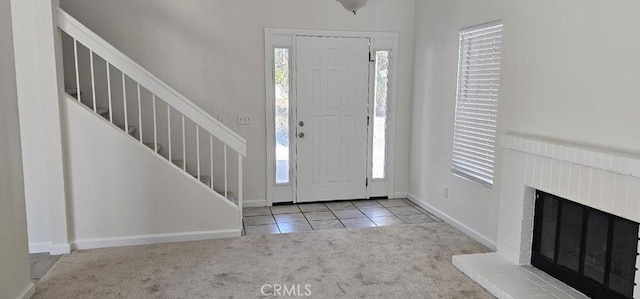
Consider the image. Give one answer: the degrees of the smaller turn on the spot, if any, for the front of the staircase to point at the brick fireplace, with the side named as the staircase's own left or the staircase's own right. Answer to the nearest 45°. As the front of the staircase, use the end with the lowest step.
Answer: approximately 45° to the staircase's own right

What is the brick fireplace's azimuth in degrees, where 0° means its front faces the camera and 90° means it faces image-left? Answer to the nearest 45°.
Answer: approximately 45°

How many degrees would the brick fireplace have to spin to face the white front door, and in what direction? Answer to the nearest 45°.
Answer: approximately 90° to its right

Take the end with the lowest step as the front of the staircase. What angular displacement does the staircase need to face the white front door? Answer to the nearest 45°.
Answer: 0° — it already faces it

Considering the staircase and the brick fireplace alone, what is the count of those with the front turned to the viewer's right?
1

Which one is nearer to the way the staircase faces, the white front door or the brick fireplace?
the white front door

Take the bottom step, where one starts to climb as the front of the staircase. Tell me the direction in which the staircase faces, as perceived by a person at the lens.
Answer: facing to the right of the viewer

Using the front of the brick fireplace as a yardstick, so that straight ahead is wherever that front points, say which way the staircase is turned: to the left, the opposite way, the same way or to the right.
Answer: the opposite way
